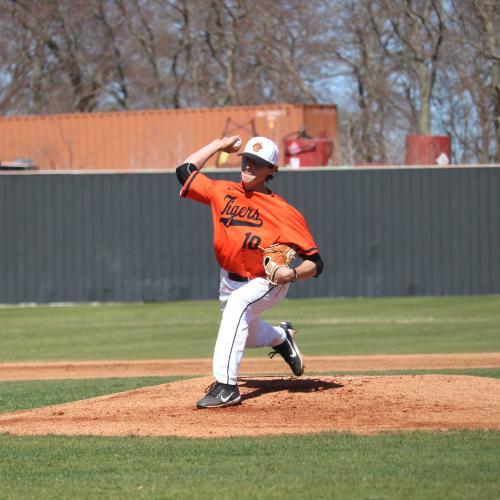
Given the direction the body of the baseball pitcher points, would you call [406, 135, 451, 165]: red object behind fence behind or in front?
behind

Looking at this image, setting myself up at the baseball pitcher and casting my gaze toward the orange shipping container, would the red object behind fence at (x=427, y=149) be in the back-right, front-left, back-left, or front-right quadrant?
front-right

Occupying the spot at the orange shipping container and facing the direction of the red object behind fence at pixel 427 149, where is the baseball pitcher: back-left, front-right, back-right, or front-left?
front-right
